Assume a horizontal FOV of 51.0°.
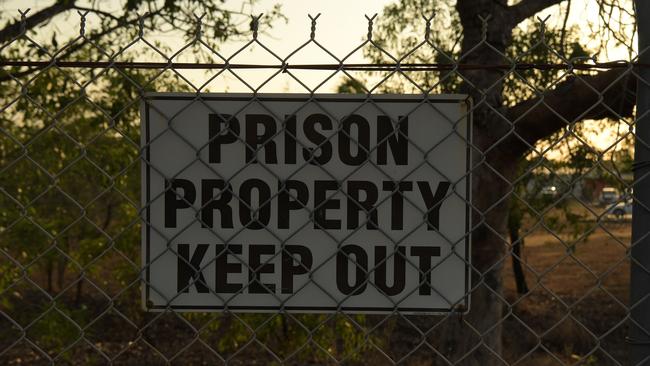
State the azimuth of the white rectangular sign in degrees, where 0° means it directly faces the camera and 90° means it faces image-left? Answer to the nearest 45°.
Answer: approximately 0°
